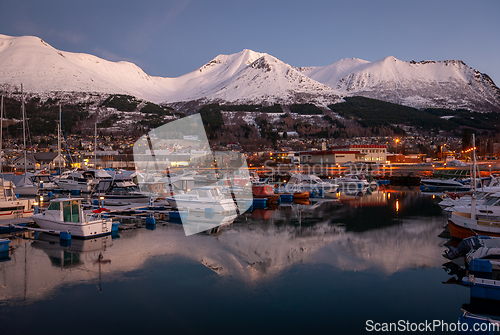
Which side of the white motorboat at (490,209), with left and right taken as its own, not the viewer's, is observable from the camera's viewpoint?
left

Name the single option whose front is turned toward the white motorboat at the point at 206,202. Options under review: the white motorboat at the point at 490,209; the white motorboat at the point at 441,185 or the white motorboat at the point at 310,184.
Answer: the white motorboat at the point at 490,209

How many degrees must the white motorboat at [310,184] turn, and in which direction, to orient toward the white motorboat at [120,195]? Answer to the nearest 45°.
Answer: approximately 135° to its right

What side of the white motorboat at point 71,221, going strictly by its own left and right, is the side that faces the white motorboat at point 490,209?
back

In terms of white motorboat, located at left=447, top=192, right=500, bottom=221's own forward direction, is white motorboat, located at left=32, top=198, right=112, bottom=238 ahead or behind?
ahead

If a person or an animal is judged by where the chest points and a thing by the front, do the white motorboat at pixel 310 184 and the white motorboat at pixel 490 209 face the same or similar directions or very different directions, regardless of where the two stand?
very different directions

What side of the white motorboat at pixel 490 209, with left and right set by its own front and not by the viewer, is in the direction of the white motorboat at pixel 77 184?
front
